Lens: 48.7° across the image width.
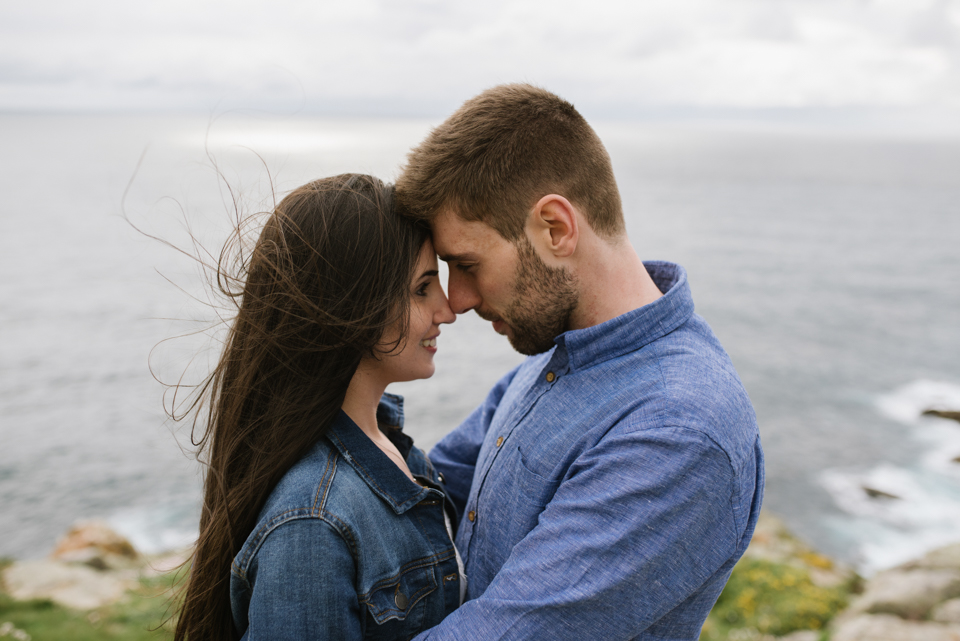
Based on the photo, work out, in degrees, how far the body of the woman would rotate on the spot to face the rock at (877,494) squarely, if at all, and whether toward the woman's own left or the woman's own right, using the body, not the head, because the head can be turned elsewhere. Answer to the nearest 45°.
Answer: approximately 45° to the woman's own left

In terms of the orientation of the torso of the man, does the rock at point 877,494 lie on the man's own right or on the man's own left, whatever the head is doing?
on the man's own right

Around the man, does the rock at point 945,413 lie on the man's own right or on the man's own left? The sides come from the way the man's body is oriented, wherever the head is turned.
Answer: on the man's own right

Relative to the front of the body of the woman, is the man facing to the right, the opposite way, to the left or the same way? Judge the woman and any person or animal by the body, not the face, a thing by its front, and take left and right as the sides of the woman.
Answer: the opposite way

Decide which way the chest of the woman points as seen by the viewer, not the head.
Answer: to the viewer's right

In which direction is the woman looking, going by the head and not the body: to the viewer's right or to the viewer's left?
to the viewer's right

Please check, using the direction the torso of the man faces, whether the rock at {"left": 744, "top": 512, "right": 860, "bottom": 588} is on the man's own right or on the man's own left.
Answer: on the man's own right

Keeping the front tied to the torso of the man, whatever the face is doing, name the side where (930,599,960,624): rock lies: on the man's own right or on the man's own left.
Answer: on the man's own right

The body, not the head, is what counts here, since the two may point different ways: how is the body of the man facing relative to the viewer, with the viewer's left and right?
facing to the left of the viewer

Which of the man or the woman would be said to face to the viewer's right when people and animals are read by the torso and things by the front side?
the woman

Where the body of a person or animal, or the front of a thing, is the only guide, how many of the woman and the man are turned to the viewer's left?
1
